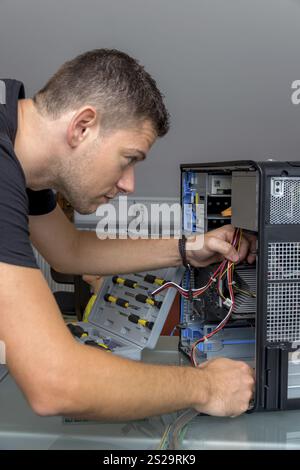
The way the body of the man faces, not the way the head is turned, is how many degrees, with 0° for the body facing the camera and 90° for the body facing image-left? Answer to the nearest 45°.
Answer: approximately 270°

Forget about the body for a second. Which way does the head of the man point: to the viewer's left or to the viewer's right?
to the viewer's right
